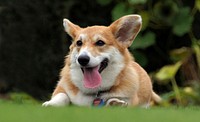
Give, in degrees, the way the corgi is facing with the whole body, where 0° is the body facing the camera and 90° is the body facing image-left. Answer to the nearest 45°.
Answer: approximately 45°
